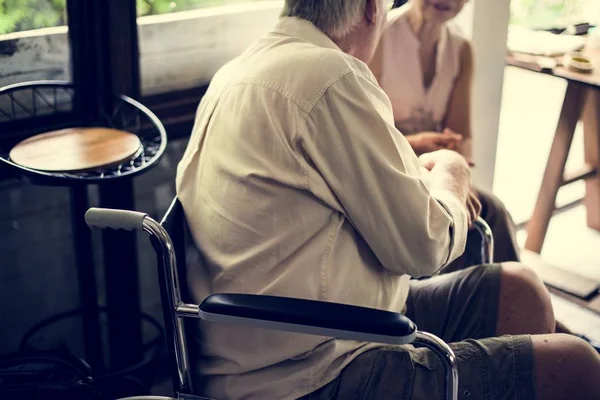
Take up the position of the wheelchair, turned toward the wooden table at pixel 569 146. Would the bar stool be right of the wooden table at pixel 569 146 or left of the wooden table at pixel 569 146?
left

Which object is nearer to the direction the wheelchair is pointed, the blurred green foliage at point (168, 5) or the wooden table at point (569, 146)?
the wooden table

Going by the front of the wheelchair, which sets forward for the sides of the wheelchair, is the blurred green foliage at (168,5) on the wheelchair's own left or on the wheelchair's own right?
on the wheelchair's own left

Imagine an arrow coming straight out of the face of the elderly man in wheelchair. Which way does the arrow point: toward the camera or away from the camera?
away from the camera

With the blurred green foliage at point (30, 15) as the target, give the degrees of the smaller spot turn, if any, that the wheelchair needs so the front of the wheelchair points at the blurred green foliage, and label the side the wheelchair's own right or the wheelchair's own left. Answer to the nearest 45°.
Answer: approximately 135° to the wheelchair's own left

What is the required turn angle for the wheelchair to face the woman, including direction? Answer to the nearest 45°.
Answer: approximately 90° to its left

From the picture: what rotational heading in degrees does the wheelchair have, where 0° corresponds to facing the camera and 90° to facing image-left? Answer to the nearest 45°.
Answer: approximately 270°

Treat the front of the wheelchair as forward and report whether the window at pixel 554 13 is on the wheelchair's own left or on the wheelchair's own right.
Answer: on the wheelchair's own left
